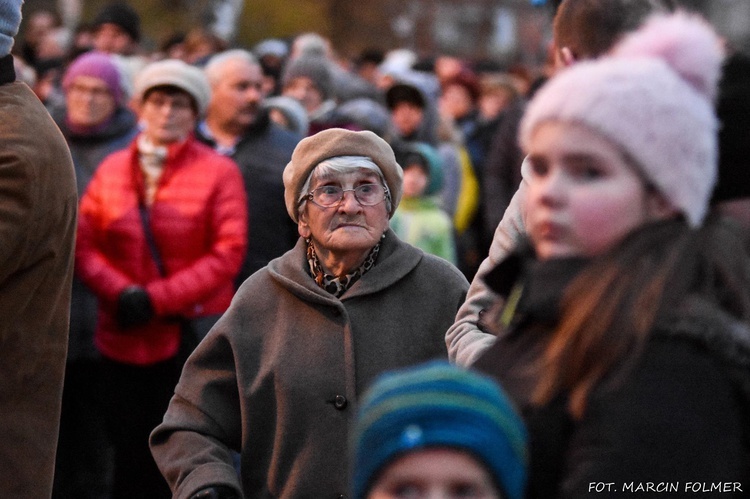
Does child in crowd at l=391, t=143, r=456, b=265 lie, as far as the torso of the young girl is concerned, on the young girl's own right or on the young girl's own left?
on the young girl's own right

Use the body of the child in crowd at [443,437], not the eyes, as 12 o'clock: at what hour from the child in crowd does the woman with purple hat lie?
The woman with purple hat is roughly at 5 o'clock from the child in crowd.

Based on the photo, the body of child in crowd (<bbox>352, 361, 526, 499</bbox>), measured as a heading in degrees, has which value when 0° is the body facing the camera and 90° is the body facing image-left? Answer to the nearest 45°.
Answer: approximately 0°

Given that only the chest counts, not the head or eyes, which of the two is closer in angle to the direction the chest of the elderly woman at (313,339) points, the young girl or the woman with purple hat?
the young girl

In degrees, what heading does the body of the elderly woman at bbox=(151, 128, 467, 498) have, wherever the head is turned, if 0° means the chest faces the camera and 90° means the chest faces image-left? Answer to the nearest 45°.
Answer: approximately 0°

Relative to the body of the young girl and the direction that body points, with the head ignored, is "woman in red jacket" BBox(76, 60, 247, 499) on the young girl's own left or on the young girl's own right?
on the young girl's own right

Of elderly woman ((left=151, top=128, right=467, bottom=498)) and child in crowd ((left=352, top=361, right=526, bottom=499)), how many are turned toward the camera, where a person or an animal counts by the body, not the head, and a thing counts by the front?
2

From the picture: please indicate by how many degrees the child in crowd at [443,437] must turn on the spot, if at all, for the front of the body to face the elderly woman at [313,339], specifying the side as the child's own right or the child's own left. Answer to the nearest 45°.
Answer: approximately 180°

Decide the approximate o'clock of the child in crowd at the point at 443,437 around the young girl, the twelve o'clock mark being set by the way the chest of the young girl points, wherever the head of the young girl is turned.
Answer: The child in crowd is roughly at 12 o'clock from the young girl.
